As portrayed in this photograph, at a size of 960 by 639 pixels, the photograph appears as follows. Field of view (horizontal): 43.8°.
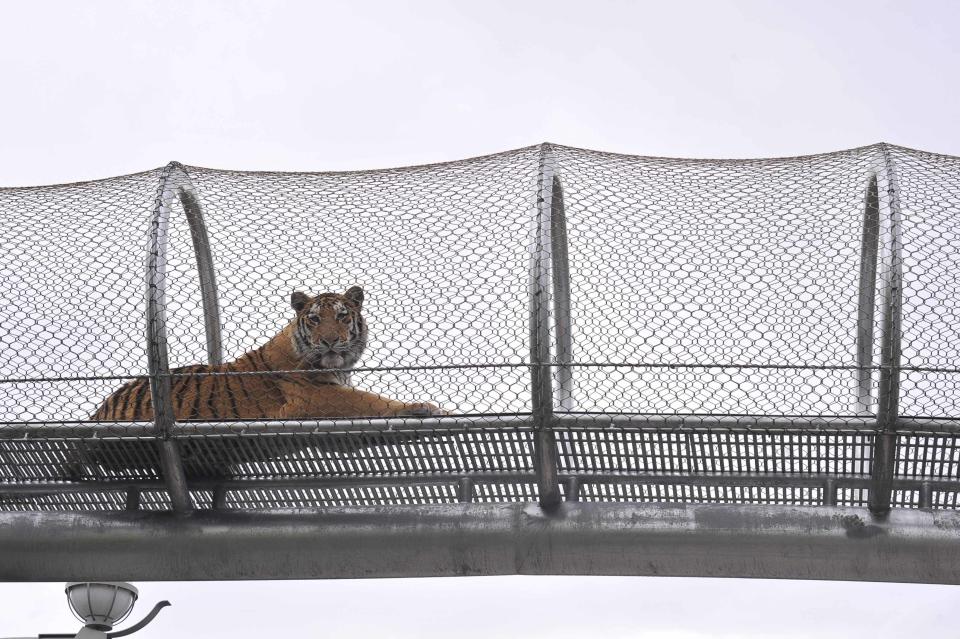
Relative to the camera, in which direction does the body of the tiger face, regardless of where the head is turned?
to the viewer's right
